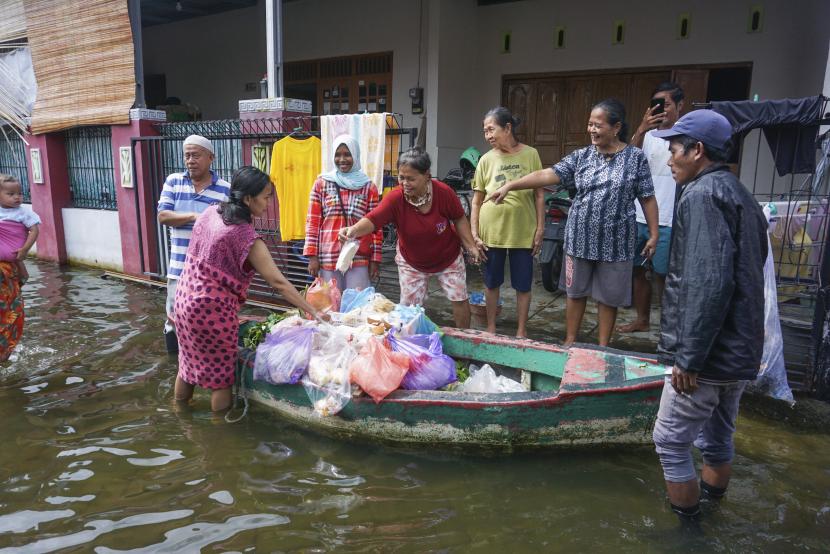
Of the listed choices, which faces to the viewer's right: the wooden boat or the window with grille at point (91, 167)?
the wooden boat

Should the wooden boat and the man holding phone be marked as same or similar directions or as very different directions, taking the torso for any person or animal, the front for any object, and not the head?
very different directions

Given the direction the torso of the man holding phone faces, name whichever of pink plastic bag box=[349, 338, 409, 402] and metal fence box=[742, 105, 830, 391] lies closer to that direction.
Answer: the pink plastic bag

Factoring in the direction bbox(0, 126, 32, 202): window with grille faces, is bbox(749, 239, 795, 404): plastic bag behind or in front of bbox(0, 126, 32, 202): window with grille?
in front

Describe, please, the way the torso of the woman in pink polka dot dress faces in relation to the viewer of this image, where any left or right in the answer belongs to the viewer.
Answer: facing away from the viewer and to the right of the viewer

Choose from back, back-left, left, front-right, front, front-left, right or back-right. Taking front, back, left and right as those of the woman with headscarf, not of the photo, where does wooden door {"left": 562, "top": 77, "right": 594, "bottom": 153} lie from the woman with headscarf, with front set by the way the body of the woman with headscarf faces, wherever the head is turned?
back-left

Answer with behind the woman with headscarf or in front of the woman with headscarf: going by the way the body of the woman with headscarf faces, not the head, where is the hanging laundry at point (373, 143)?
behind

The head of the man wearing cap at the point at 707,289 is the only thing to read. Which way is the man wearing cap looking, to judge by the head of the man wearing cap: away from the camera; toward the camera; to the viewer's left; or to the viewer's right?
to the viewer's left

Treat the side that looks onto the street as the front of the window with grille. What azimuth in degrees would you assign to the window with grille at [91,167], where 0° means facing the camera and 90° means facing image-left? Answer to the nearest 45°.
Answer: approximately 0°

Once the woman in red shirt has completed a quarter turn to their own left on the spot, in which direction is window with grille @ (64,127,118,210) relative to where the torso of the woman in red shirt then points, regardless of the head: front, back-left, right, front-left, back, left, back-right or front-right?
back
